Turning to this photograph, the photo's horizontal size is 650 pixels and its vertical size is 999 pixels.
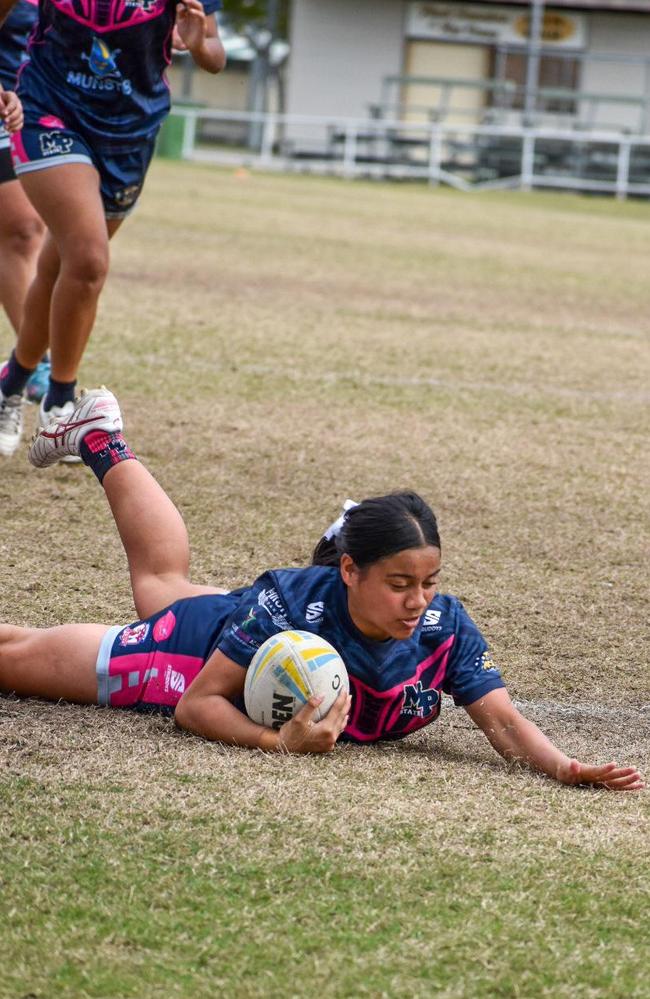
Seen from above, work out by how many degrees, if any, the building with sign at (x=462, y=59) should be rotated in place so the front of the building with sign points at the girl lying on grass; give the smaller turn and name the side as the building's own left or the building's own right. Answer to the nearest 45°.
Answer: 0° — it already faces them

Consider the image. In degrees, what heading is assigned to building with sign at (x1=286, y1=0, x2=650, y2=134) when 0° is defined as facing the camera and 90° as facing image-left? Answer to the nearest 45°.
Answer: approximately 0°

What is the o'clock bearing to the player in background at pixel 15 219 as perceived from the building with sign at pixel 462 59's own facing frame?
The player in background is roughly at 12 o'clock from the building with sign.

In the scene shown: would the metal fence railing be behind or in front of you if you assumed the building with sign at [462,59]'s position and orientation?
in front
